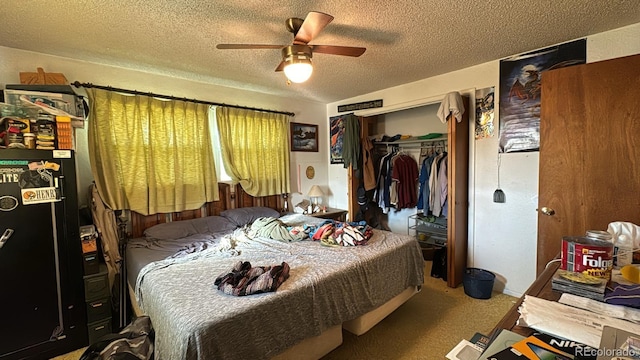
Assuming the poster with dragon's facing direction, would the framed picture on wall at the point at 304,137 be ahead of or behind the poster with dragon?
ahead

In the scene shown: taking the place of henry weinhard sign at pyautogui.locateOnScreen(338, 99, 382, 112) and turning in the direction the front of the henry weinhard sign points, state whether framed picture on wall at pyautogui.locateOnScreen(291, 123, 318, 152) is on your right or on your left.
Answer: on your right

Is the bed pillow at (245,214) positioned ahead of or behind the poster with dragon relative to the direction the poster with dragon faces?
ahead

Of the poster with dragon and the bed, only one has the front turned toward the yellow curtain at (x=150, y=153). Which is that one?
the poster with dragon

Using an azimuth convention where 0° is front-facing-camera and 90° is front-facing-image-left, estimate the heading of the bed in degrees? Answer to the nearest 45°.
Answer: approximately 315°

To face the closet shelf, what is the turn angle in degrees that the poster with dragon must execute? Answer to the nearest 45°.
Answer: approximately 45° to its right

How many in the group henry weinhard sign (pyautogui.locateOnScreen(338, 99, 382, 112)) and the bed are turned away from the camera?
0

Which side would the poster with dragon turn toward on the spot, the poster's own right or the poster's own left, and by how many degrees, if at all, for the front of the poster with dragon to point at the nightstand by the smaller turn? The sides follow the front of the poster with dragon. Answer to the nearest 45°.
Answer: approximately 45° to the poster's own right

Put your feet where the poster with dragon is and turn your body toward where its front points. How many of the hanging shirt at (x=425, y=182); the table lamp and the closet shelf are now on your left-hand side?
0

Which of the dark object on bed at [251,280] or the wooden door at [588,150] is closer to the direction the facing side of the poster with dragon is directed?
the dark object on bed

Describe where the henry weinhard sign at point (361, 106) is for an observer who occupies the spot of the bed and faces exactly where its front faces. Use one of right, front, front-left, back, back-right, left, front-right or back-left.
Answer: left

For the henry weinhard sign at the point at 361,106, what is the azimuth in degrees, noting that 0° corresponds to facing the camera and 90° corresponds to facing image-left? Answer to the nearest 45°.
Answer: approximately 45°

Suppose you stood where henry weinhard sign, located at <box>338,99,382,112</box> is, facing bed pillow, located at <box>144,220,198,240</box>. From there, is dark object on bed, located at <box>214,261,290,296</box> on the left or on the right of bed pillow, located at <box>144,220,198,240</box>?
left

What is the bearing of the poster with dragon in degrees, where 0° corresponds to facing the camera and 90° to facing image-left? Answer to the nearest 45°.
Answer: approximately 45°

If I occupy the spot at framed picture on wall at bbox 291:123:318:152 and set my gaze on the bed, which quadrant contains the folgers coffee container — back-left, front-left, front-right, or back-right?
front-left

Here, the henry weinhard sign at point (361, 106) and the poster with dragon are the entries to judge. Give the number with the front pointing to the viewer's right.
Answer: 0
